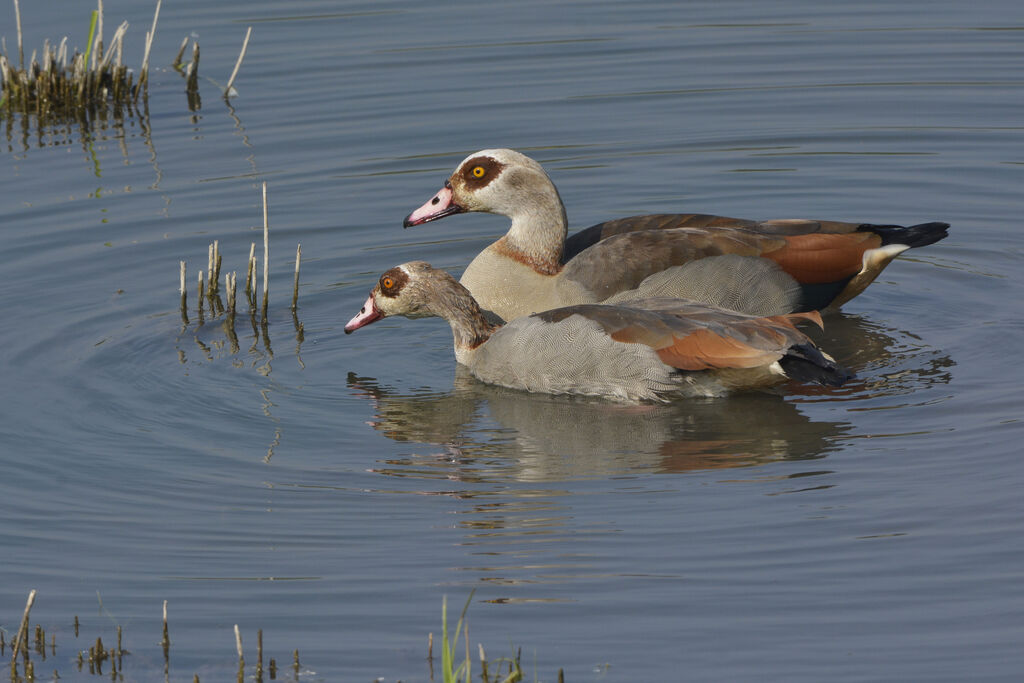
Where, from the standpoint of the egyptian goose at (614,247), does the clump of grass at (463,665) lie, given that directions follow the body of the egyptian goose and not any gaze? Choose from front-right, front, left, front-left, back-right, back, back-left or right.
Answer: left

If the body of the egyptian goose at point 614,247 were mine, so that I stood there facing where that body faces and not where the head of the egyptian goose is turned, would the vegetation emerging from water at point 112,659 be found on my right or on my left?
on my left

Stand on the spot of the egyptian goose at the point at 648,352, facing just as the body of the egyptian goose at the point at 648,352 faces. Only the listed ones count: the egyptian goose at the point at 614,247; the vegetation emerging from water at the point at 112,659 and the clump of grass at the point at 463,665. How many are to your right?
1

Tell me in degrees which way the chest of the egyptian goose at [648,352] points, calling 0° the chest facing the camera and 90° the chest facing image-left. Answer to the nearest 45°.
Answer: approximately 90°

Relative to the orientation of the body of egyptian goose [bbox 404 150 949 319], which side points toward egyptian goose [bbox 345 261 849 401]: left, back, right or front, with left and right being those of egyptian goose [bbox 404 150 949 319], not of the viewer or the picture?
left

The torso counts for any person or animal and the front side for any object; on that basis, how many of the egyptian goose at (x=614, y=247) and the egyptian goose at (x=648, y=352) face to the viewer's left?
2

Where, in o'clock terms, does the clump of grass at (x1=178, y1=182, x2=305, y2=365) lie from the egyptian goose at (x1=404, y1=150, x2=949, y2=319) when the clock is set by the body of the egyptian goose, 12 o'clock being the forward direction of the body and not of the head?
The clump of grass is roughly at 12 o'clock from the egyptian goose.

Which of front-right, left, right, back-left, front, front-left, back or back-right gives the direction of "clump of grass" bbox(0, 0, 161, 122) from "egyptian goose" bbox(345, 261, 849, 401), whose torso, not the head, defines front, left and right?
front-right

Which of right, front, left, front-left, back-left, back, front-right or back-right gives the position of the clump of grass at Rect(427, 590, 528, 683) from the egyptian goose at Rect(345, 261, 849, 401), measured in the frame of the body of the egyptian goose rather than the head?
left

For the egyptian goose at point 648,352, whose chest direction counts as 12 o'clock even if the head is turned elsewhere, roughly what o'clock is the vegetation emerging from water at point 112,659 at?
The vegetation emerging from water is roughly at 10 o'clock from the egyptian goose.

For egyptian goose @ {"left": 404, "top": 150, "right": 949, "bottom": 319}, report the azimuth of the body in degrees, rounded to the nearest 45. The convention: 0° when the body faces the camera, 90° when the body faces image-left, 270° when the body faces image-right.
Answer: approximately 90°

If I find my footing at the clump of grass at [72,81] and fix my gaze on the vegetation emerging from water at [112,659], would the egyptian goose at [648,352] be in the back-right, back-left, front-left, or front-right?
front-left

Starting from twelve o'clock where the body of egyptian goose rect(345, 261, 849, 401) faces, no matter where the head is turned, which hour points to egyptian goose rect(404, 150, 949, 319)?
egyptian goose rect(404, 150, 949, 319) is roughly at 3 o'clock from egyptian goose rect(345, 261, 849, 401).

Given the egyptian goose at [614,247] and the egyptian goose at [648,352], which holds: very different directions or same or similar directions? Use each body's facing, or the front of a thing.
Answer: same or similar directions
